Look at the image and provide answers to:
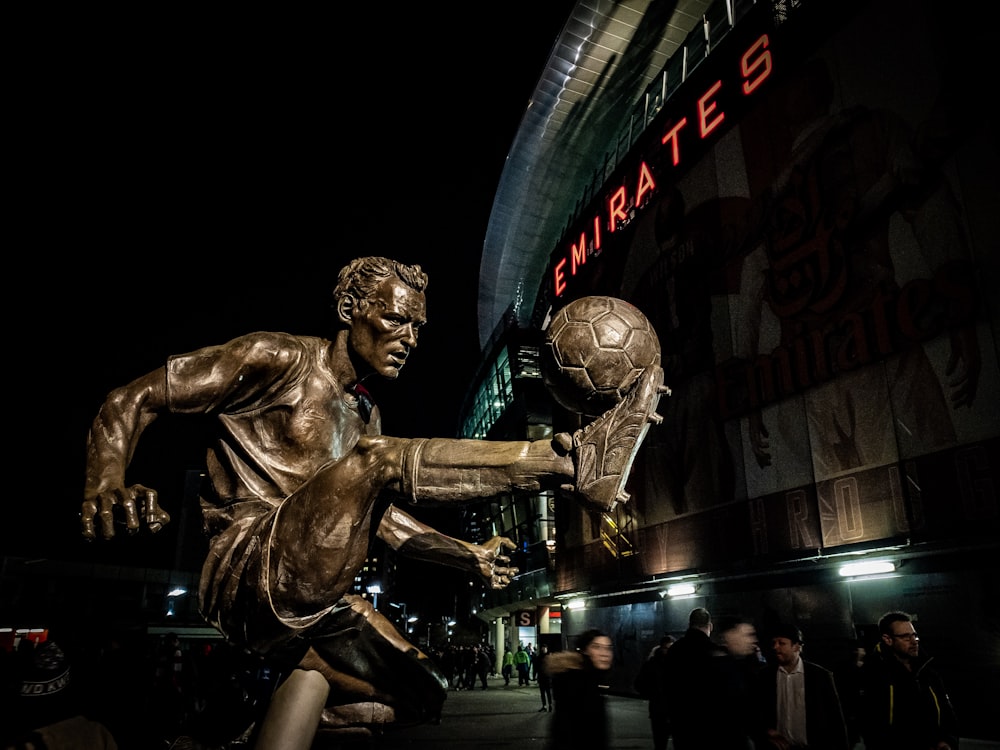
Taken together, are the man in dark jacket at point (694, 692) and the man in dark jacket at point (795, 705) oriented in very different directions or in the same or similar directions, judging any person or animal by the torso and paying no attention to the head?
very different directions

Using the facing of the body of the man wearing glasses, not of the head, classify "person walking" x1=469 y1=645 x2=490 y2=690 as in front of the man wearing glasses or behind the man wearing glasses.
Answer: behind

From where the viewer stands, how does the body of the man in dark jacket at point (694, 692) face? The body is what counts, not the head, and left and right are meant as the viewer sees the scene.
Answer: facing away from the viewer and to the right of the viewer

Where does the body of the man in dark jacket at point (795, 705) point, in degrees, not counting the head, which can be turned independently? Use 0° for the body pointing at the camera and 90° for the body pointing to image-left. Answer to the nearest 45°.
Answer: approximately 45°

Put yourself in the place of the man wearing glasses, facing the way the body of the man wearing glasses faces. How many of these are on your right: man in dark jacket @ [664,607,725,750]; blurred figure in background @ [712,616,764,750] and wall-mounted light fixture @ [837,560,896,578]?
2

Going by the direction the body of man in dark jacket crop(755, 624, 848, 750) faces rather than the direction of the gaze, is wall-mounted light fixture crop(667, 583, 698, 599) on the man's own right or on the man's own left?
on the man's own right

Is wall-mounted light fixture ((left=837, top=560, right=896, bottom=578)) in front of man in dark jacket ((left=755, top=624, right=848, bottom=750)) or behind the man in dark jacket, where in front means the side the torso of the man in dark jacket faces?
behind
